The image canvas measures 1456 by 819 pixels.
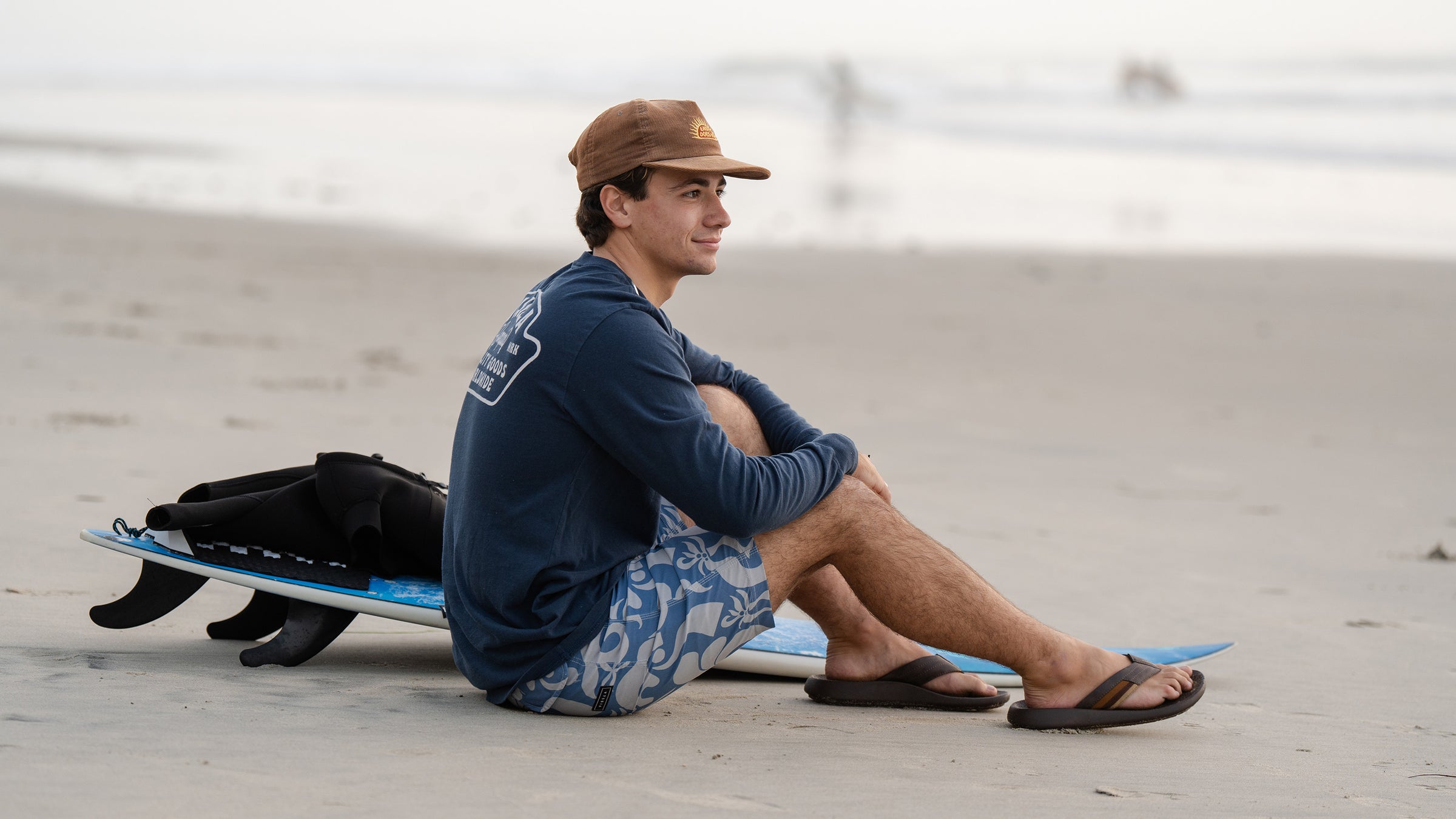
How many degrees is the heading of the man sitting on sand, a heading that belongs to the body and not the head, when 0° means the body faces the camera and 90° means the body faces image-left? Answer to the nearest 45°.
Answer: approximately 270°

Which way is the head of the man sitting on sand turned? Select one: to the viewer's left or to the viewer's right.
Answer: to the viewer's right
